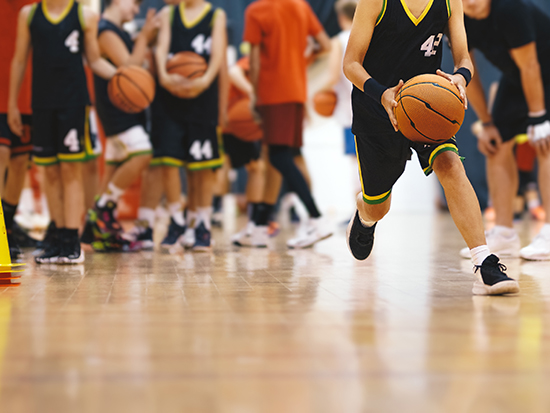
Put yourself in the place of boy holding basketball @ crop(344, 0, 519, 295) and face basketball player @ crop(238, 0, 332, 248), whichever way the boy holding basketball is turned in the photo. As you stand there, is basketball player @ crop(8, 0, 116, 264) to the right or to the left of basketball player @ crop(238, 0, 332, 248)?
left

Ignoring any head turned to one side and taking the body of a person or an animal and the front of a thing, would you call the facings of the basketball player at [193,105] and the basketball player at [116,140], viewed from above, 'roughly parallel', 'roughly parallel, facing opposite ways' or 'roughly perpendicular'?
roughly perpendicular

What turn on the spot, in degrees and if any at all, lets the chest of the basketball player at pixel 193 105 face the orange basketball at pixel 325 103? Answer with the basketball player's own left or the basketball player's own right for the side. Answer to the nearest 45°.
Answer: approximately 135° to the basketball player's own left

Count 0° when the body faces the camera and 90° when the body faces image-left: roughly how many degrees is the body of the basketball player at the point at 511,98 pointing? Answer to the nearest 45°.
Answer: approximately 45°

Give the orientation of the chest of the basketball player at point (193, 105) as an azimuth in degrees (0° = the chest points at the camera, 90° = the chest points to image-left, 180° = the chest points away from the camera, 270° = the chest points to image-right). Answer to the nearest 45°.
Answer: approximately 0°

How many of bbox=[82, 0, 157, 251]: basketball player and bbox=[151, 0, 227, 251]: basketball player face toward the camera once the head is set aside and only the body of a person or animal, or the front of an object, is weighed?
1

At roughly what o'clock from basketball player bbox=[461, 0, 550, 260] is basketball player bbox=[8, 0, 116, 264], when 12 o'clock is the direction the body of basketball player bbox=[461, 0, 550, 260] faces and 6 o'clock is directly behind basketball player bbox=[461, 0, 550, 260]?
basketball player bbox=[8, 0, 116, 264] is roughly at 1 o'clock from basketball player bbox=[461, 0, 550, 260].

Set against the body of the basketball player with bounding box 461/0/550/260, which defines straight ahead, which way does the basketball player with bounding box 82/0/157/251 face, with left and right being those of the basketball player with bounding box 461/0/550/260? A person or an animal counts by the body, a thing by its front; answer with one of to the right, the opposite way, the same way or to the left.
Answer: the opposite way

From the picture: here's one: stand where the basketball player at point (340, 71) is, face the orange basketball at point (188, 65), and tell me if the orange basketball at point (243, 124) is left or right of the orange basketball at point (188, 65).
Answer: right

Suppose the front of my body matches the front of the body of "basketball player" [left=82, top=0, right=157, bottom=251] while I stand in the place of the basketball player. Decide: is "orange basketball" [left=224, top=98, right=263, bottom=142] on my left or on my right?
on my left

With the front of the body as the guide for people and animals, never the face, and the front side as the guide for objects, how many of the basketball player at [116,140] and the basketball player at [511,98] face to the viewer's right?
1

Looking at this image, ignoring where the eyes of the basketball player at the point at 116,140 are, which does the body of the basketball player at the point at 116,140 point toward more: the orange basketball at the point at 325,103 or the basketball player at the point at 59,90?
the orange basketball

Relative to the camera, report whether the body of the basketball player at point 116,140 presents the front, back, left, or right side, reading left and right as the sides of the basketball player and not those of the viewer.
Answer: right

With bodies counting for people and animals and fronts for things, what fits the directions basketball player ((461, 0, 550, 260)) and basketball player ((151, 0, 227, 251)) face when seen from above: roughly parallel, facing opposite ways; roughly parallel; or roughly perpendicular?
roughly perpendicular
